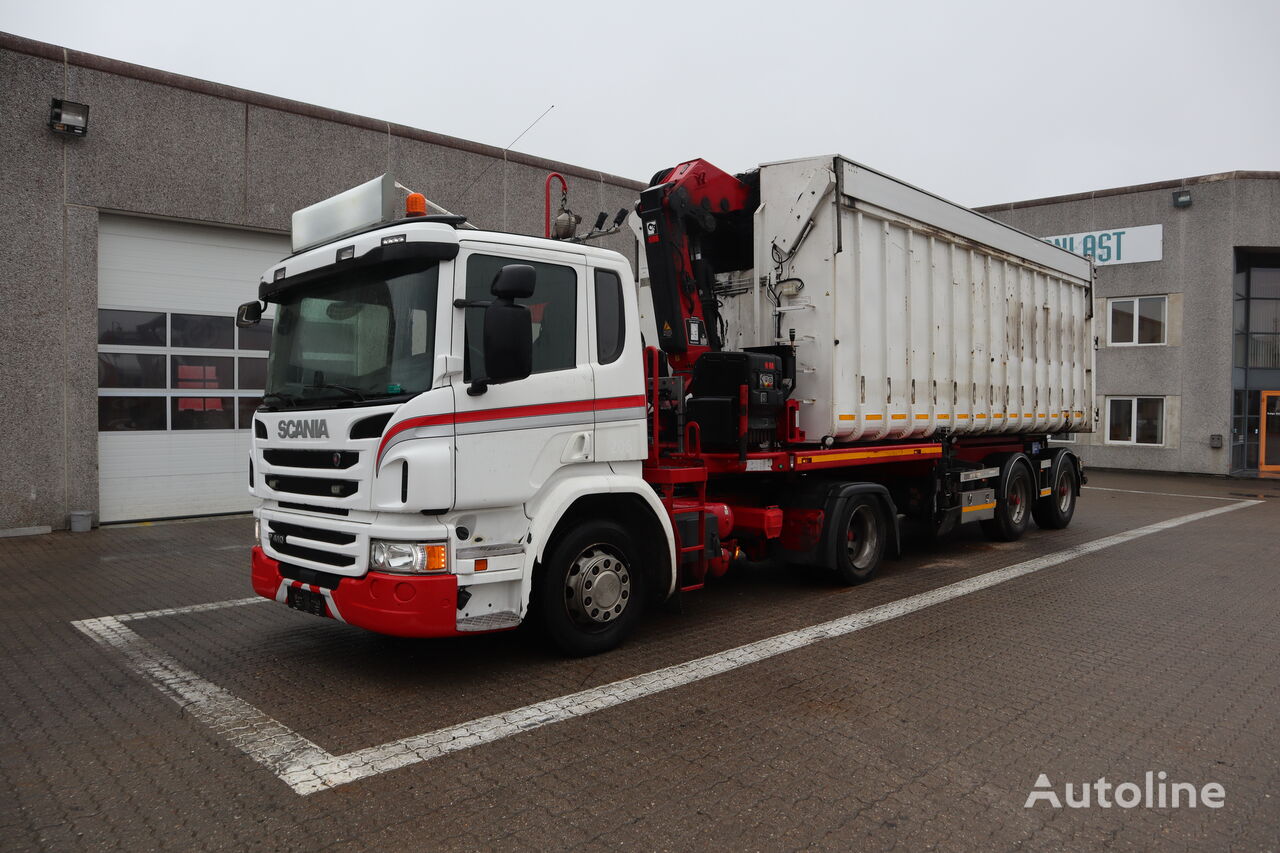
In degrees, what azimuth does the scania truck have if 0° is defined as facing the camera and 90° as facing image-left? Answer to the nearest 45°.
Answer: approximately 45°

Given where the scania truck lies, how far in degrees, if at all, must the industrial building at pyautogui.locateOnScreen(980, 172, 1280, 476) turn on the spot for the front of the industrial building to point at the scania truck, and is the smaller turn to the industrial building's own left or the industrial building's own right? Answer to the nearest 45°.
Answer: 0° — it already faces it

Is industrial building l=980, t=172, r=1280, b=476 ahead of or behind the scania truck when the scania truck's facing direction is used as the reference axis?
behind
